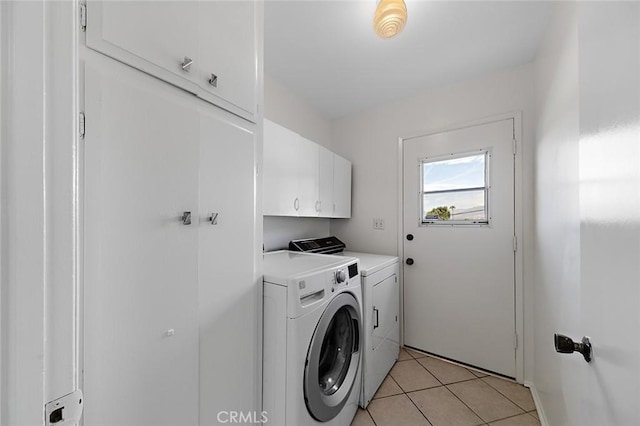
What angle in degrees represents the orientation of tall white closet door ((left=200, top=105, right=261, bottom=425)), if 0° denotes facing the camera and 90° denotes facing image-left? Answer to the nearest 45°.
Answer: approximately 315°

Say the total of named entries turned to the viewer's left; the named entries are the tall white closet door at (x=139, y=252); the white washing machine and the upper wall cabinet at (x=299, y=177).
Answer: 0

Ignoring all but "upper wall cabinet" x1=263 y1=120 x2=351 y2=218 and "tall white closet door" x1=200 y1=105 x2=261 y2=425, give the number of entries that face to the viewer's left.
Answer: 0

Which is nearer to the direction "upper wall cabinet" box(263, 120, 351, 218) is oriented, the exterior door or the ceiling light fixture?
the ceiling light fixture

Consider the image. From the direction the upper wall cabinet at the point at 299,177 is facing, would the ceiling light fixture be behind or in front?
in front

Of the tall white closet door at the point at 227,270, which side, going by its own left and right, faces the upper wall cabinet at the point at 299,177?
left

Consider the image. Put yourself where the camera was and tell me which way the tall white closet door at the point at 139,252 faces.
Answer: facing the viewer and to the right of the viewer
